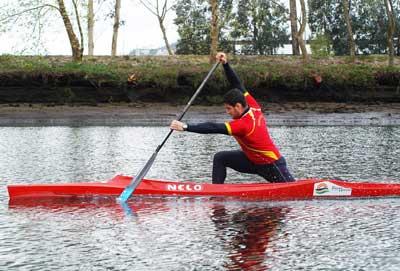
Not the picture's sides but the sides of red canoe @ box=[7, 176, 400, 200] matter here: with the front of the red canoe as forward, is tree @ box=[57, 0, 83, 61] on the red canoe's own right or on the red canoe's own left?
on the red canoe's own right

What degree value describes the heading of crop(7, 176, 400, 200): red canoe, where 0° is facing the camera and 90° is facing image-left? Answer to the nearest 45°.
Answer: approximately 90°
